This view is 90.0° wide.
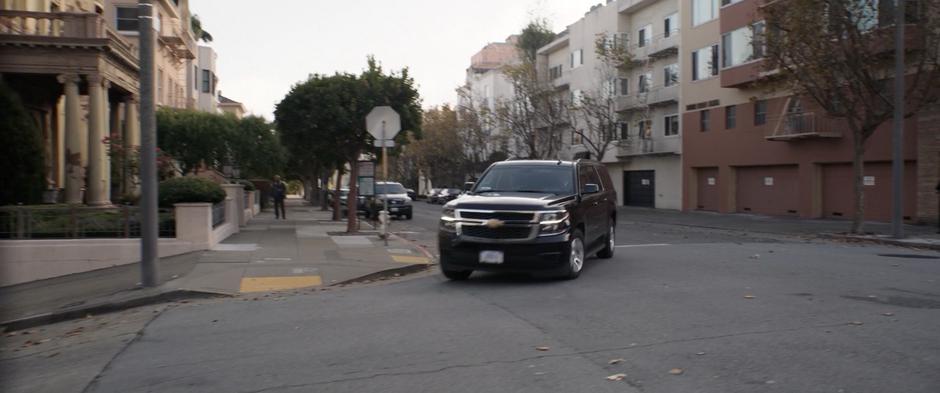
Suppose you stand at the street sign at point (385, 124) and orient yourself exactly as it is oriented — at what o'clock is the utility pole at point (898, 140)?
The utility pole is roughly at 3 o'clock from the street sign.

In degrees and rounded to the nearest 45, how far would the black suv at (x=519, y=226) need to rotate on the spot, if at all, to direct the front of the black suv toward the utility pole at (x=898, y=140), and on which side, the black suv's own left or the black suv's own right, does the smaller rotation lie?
approximately 180°

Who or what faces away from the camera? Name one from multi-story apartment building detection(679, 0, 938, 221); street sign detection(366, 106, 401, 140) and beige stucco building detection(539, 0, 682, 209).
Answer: the street sign

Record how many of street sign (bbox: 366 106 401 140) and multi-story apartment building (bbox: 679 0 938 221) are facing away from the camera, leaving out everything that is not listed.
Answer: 1

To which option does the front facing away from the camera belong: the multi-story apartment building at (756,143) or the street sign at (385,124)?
the street sign

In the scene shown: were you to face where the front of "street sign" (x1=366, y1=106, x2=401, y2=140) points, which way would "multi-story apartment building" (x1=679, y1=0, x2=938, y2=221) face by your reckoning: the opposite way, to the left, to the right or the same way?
to the left

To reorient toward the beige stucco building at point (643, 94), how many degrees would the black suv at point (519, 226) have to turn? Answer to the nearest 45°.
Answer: approximately 135° to its right

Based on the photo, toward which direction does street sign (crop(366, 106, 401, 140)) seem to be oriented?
away from the camera
